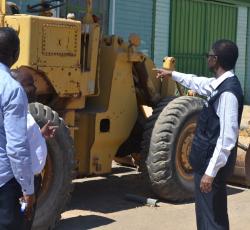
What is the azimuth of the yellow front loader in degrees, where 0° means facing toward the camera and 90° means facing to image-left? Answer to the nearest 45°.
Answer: approximately 225°

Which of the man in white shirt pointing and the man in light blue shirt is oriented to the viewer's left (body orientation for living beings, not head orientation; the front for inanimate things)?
the man in white shirt pointing

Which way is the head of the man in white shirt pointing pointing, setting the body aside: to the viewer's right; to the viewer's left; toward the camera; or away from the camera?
to the viewer's left

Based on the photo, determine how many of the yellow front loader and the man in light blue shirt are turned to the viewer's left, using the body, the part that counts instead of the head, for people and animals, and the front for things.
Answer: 0

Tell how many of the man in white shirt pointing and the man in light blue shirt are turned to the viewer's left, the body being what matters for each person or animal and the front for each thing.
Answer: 1

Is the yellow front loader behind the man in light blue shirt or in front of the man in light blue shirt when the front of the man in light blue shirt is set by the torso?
in front

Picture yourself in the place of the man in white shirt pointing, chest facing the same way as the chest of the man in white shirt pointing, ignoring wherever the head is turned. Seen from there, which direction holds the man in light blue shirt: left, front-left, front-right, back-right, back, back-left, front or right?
front-left

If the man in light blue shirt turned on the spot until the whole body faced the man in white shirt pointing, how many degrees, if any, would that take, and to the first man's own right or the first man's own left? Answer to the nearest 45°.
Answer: approximately 90° to the first man's own right

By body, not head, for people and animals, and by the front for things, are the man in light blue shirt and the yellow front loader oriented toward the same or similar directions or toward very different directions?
same or similar directions

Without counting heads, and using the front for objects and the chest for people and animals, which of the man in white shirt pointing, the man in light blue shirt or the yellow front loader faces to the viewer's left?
the man in white shirt pointing

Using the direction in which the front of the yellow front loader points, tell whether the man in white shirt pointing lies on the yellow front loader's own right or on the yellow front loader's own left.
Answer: on the yellow front loader's own right

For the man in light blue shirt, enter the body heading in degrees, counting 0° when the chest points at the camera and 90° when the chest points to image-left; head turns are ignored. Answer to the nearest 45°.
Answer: approximately 225°

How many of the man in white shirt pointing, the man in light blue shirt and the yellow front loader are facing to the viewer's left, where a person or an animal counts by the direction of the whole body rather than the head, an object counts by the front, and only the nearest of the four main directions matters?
1

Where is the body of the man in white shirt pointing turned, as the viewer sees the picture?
to the viewer's left
